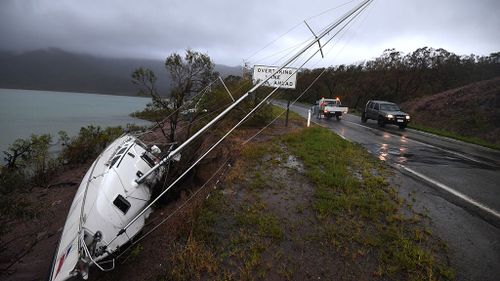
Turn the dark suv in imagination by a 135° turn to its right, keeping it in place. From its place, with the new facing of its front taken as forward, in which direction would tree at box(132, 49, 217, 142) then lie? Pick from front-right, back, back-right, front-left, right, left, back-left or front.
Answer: front-left

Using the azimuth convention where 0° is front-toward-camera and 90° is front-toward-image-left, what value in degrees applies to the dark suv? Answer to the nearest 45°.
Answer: approximately 315°

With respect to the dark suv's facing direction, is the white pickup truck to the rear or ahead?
to the rear

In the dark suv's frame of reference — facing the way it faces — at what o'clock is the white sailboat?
The white sailboat is roughly at 2 o'clock from the dark suv.
